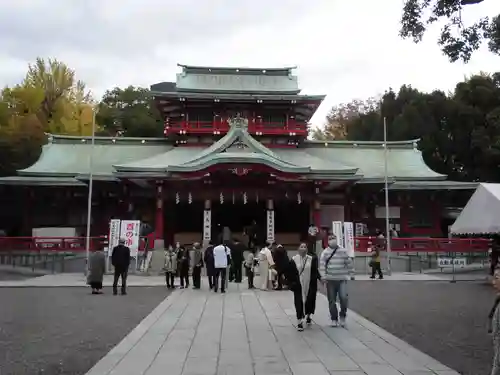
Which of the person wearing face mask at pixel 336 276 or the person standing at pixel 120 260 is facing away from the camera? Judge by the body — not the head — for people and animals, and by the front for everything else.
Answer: the person standing

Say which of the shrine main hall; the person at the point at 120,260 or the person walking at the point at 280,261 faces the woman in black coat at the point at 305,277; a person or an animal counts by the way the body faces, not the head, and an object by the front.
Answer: the shrine main hall

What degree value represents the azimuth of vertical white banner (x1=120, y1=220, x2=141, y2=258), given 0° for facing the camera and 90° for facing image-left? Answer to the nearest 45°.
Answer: approximately 0°

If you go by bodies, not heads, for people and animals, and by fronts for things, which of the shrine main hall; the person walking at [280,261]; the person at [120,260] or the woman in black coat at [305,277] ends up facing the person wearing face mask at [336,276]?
the shrine main hall

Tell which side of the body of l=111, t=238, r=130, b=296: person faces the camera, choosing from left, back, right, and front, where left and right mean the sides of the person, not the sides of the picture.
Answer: back

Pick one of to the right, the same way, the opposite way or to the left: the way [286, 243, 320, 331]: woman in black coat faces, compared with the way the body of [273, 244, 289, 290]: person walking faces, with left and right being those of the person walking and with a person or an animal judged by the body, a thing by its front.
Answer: the opposite way

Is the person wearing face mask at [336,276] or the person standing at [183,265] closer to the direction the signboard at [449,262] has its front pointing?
the person wearing face mask

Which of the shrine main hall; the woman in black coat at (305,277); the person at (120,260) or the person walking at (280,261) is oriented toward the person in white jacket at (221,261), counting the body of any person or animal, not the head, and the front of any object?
the shrine main hall
